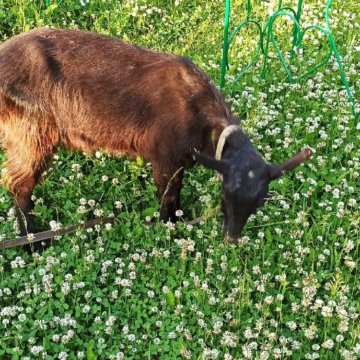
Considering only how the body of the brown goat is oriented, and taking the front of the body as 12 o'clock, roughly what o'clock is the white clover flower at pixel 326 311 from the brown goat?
The white clover flower is roughly at 1 o'clock from the brown goat.

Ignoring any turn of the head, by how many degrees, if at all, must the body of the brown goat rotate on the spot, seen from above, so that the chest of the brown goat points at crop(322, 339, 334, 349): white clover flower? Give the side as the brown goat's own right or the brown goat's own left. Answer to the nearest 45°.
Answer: approximately 45° to the brown goat's own right

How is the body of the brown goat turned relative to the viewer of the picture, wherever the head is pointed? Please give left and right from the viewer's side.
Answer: facing to the right of the viewer
